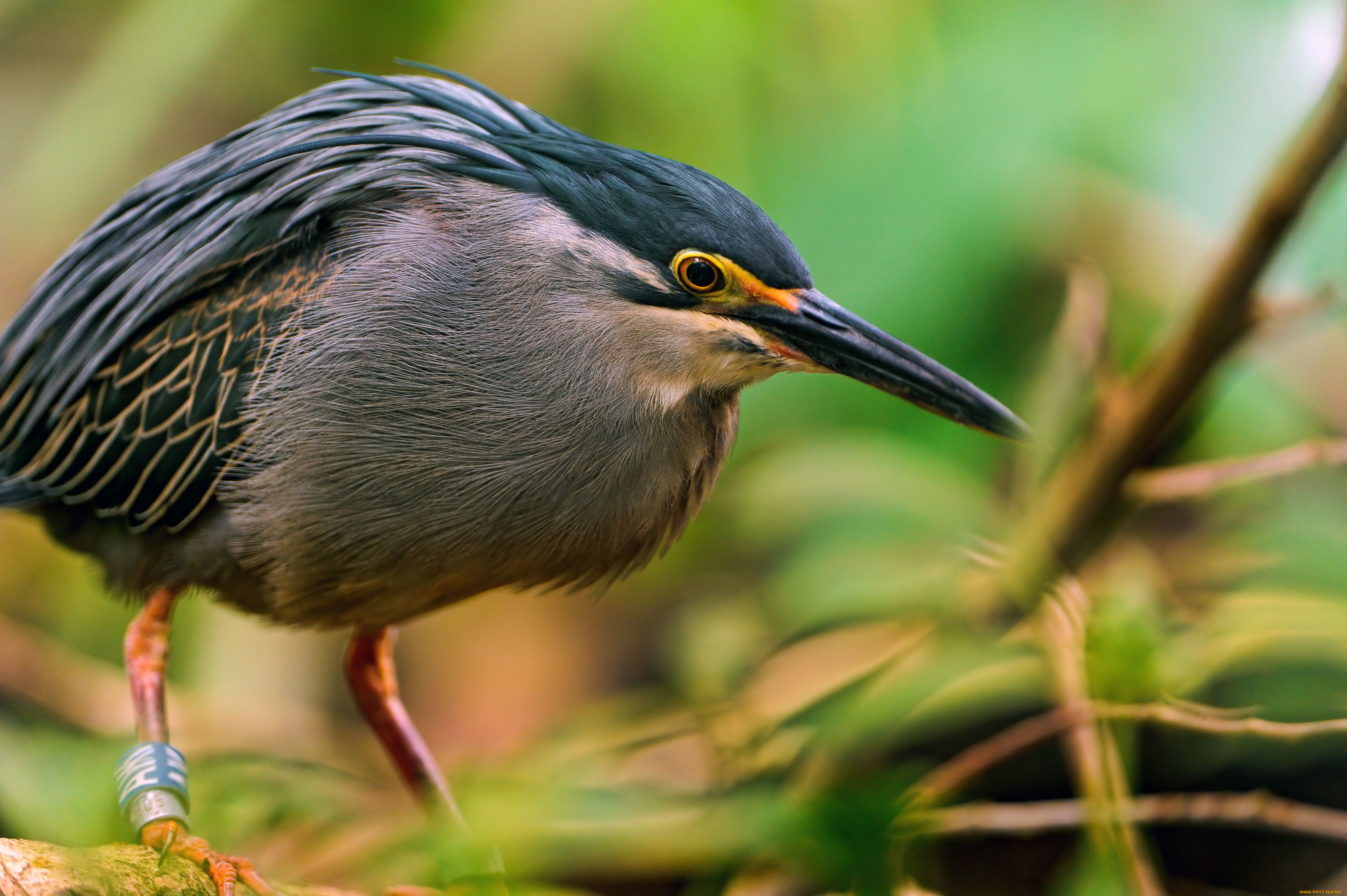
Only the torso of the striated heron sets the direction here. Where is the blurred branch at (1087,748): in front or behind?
in front

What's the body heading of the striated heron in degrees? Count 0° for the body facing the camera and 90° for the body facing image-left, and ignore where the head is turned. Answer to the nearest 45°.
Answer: approximately 270°

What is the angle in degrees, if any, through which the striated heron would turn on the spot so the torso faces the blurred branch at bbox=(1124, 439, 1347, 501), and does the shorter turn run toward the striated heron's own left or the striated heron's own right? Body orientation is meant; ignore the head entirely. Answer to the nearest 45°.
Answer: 0° — it already faces it

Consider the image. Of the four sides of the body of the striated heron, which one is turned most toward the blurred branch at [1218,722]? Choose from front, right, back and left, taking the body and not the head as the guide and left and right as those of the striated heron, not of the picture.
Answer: front

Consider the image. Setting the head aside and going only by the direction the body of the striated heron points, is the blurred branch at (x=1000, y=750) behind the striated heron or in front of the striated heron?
in front
